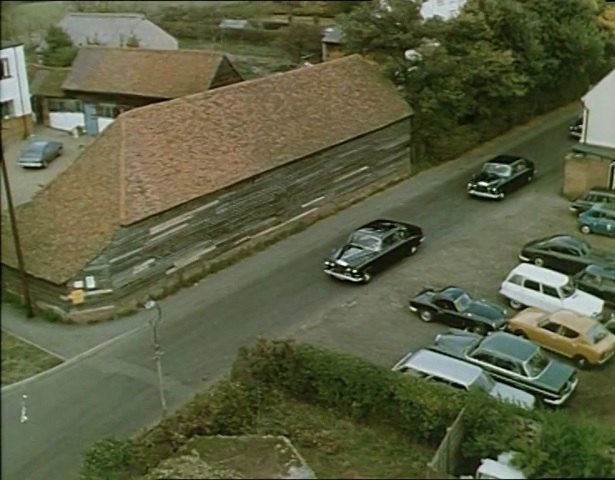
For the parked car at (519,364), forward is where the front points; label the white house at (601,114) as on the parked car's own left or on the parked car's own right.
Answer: on the parked car's own right

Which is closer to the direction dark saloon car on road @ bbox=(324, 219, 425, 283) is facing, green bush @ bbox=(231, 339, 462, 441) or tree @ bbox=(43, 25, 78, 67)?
the green bush

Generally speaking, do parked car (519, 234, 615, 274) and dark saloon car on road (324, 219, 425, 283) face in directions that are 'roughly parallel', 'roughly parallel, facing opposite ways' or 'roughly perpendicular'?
roughly perpendicular

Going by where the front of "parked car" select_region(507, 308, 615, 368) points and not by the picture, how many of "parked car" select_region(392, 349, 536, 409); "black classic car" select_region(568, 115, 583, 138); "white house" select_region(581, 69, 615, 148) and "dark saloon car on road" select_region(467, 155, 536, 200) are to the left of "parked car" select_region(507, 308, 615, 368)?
1

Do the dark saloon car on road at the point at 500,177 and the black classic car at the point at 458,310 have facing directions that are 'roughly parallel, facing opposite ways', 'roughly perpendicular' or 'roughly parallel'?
roughly perpendicular

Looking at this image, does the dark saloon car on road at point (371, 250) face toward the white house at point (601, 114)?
no

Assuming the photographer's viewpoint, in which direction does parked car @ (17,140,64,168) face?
facing the viewer and to the left of the viewer

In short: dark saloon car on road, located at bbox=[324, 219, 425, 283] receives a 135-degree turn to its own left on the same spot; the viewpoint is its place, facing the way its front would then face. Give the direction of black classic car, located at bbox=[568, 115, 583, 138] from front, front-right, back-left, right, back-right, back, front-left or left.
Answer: front-left

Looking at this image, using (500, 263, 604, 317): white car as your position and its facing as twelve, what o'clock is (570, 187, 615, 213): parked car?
The parked car is roughly at 8 o'clock from the white car.

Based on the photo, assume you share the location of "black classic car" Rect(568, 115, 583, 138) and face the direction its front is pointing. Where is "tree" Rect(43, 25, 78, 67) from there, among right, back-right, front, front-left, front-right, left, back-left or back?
front-right

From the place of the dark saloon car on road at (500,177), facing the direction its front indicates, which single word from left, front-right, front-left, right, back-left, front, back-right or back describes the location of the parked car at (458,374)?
front-left

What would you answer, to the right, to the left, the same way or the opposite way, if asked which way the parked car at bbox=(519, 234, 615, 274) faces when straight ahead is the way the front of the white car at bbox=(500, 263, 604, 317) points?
the same way

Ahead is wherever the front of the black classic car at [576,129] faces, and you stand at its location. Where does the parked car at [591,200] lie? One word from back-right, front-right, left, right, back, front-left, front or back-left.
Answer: front-left
